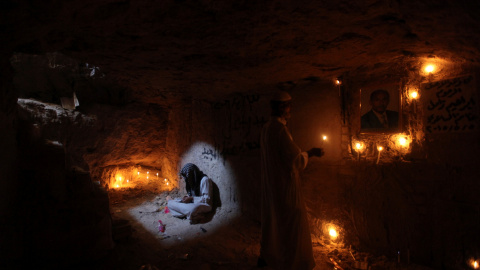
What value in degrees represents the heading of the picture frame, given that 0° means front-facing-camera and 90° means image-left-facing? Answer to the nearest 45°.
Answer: approximately 0°

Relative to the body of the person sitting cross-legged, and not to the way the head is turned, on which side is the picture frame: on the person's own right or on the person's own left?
on the person's own left

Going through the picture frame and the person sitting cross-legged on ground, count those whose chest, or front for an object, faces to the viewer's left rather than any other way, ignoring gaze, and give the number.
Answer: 1

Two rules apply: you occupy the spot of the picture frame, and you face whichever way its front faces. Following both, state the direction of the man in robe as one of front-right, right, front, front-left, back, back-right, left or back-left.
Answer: front-right

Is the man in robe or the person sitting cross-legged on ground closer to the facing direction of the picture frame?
the man in robe
